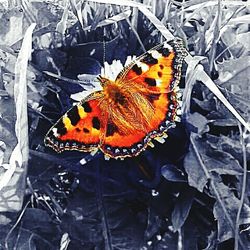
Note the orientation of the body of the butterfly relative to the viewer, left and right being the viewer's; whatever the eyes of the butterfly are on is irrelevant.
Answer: facing away from the viewer and to the left of the viewer
